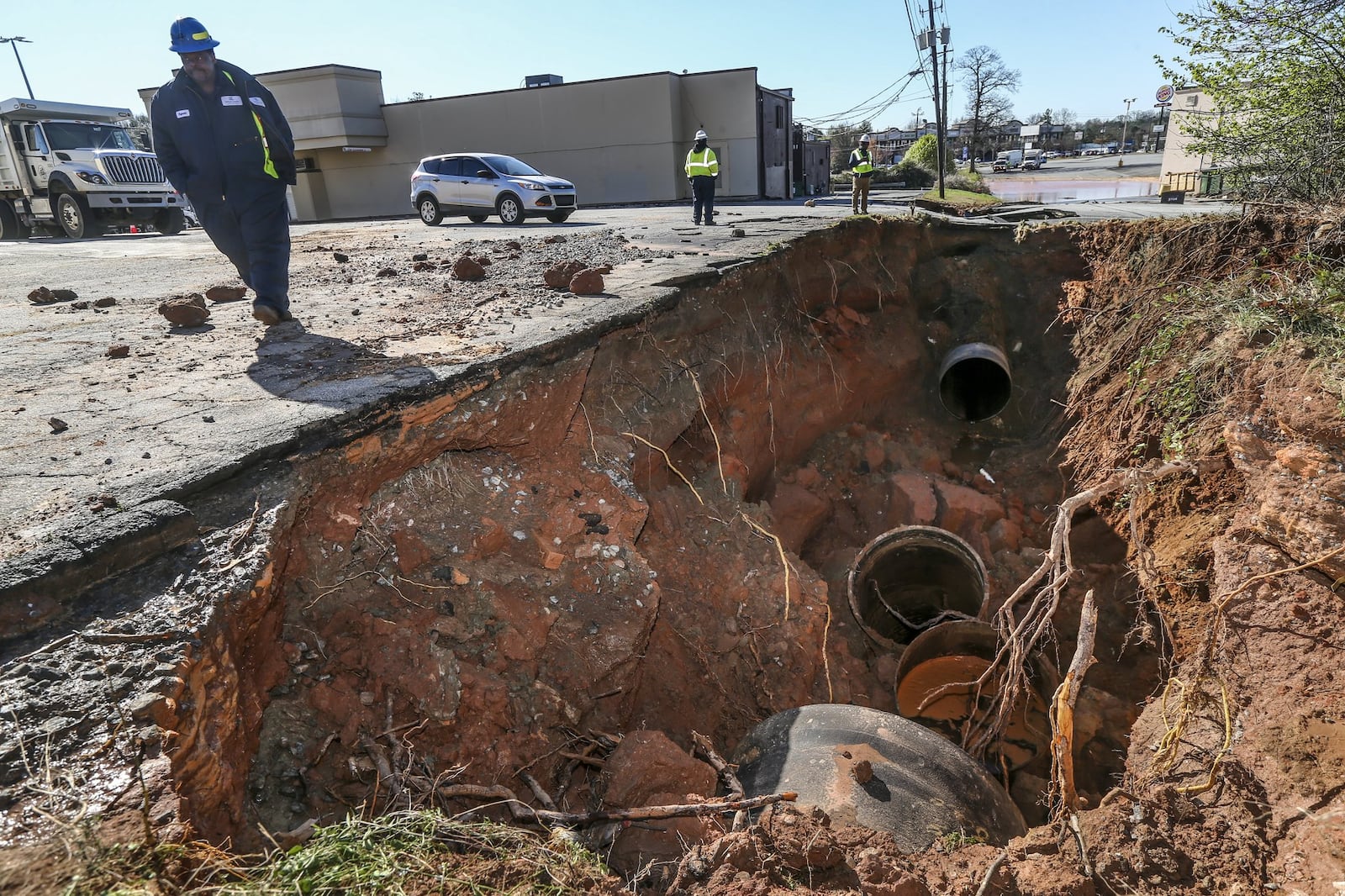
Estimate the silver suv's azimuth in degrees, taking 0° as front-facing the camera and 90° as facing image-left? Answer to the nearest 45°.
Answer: approximately 315°

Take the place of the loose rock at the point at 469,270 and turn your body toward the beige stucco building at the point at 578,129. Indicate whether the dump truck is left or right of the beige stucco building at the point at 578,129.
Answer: left

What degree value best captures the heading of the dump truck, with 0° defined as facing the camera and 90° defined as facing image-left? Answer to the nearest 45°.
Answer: approximately 315°

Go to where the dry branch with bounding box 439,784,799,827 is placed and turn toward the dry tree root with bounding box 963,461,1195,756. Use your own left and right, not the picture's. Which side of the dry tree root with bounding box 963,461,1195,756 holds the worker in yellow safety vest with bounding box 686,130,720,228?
left

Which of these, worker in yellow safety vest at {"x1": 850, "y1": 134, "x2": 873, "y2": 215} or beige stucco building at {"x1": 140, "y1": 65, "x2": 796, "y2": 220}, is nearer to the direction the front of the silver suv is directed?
the worker in yellow safety vest
